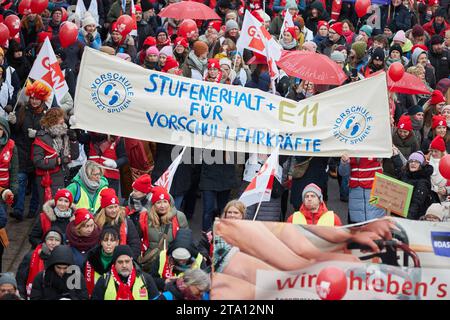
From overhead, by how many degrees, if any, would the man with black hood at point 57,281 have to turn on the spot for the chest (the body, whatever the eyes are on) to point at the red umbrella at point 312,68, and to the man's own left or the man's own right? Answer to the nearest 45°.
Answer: approximately 135° to the man's own left

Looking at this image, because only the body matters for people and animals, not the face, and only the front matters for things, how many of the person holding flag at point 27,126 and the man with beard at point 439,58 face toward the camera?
2

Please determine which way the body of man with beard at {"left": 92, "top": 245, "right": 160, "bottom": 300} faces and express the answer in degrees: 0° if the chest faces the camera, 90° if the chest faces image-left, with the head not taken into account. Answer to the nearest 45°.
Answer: approximately 0°

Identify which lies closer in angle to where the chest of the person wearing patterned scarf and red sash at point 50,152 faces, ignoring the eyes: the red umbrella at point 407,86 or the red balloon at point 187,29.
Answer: the red umbrella

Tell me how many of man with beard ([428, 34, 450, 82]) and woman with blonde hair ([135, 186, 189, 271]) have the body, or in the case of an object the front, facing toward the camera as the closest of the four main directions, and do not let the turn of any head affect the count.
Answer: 2
